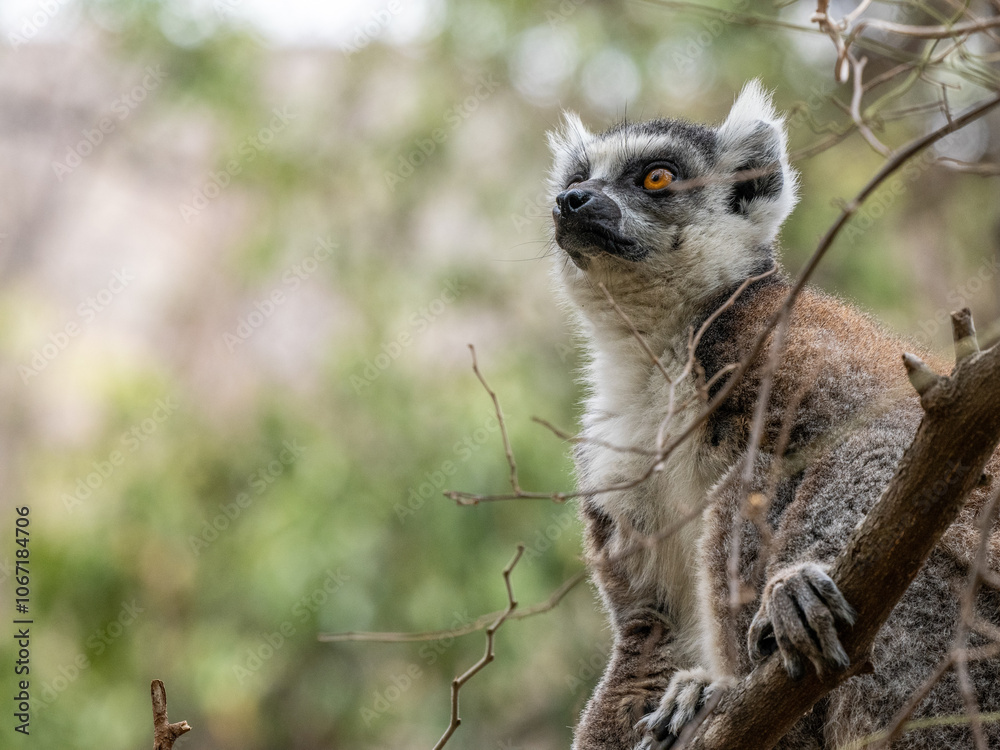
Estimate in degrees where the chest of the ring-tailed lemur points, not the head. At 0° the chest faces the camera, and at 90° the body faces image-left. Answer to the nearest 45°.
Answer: approximately 45°

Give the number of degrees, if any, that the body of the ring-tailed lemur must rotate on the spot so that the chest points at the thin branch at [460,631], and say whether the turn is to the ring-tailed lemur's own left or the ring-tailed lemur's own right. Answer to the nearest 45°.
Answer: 0° — it already faces it

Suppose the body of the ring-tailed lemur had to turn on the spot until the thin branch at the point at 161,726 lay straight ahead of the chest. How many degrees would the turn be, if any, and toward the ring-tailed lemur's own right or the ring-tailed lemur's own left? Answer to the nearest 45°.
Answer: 0° — it already faces it
